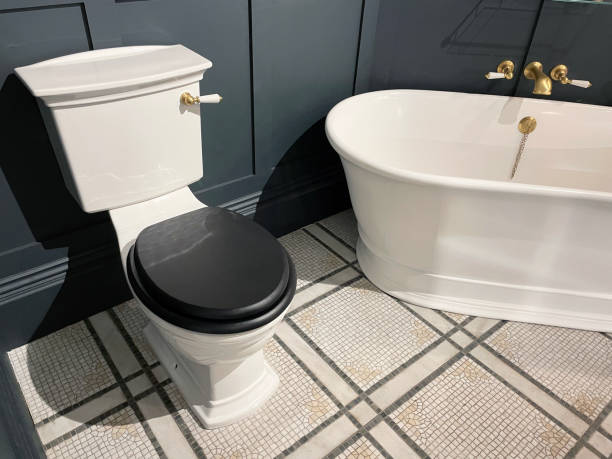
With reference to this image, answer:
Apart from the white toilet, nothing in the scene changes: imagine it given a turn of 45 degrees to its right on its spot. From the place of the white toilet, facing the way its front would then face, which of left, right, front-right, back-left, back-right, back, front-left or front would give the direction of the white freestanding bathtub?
left

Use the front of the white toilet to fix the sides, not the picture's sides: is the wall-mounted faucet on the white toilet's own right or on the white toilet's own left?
on the white toilet's own left

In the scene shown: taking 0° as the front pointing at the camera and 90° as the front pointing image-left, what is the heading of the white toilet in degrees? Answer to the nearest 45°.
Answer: approximately 315°
